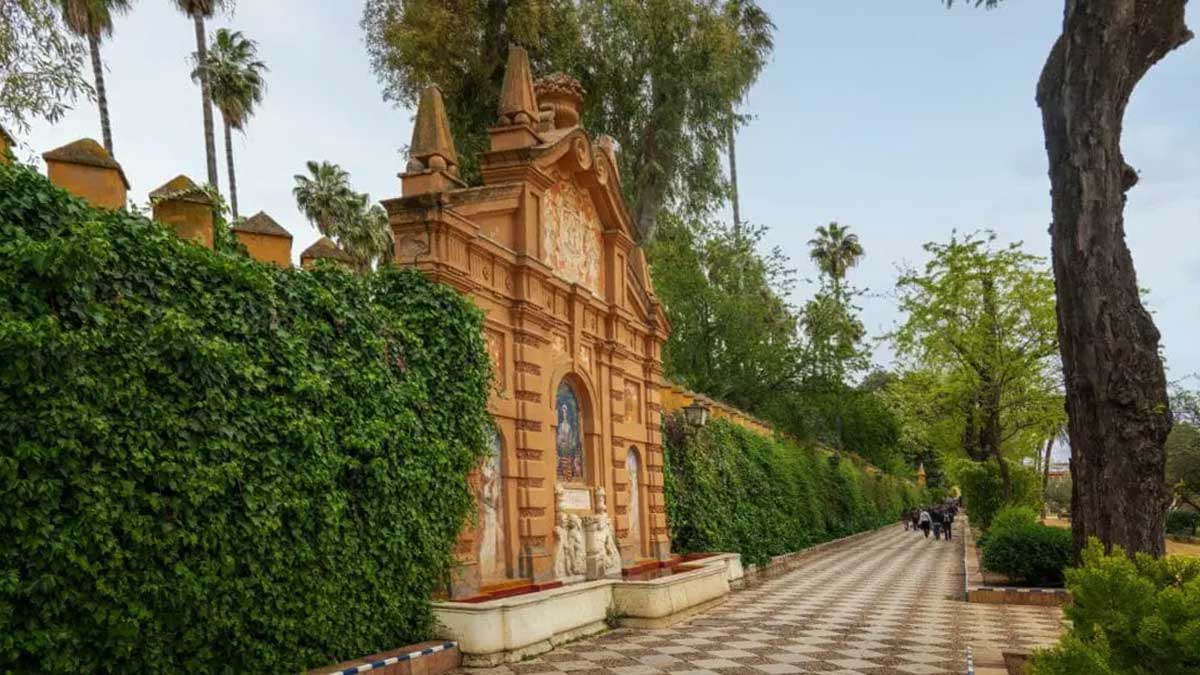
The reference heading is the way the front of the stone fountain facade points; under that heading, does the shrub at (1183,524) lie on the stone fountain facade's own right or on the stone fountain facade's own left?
on the stone fountain facade's own left

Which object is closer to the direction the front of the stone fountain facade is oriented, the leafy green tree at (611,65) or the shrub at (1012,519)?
the shrub

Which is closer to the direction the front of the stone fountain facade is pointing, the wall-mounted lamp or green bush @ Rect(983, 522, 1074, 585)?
the green bush

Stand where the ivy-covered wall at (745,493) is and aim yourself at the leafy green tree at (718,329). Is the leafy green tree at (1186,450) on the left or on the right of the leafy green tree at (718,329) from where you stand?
right

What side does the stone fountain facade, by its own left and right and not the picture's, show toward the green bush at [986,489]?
left

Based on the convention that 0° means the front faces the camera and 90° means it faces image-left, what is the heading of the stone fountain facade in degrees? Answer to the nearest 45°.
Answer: approximately 315°

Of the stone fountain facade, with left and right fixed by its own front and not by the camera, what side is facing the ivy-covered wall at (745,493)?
left
